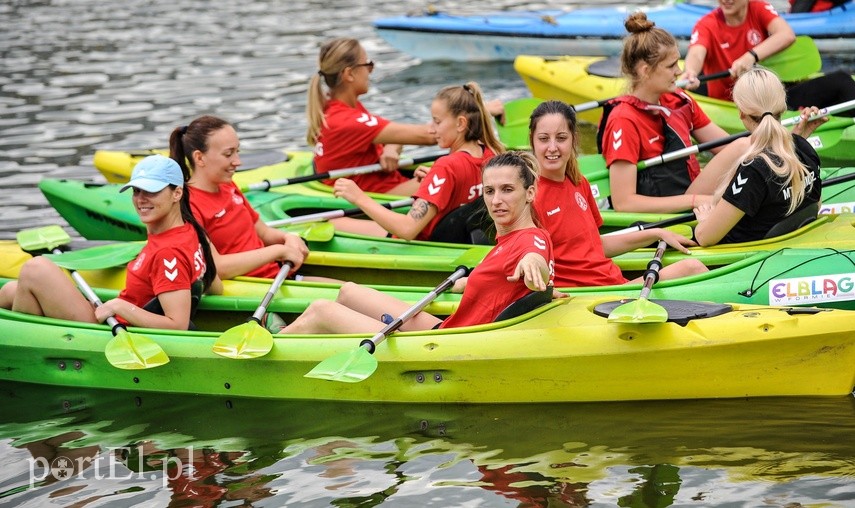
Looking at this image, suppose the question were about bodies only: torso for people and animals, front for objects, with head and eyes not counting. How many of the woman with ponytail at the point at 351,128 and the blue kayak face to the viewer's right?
1

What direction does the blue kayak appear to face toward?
to the viewer's left

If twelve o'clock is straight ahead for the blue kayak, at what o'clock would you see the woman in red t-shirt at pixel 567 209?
The woman in red t-shirt is roughly at 9 o'clock from the blue kayak.

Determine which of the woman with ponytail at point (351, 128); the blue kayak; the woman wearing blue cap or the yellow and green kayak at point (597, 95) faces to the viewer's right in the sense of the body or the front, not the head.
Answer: the woman with ponytail

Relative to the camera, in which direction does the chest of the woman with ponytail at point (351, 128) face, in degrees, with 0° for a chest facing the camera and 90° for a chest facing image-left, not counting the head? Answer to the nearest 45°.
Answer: approximately 270°

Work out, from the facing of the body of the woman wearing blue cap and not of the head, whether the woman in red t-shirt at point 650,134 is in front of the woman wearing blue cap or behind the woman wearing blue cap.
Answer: behind

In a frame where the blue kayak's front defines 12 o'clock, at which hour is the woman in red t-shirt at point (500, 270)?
The woman in red t-shirt is roughly at 9 o'clock from the blue kayak.

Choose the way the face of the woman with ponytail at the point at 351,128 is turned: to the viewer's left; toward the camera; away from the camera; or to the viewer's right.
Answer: to the viewer's right

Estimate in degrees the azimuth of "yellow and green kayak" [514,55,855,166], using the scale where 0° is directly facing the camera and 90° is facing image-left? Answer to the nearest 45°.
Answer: approximately 90°

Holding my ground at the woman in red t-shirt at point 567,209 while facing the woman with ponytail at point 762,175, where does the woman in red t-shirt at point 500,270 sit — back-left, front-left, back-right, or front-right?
back-right
